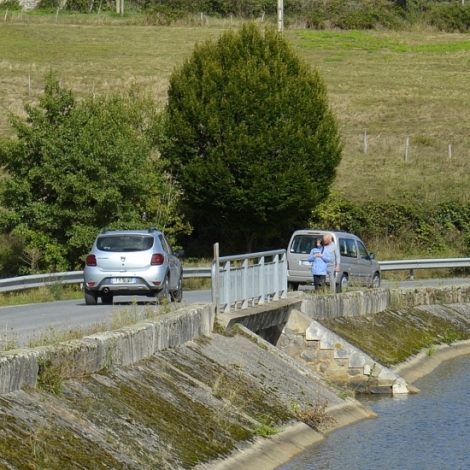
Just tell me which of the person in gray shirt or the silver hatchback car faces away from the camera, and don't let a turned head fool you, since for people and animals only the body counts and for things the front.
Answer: the silver hatchback car

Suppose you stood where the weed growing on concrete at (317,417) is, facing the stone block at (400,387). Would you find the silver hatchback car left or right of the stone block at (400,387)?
left

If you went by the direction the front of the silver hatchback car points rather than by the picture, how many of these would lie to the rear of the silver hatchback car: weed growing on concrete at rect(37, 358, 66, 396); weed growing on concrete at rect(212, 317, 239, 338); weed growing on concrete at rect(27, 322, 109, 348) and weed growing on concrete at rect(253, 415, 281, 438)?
4

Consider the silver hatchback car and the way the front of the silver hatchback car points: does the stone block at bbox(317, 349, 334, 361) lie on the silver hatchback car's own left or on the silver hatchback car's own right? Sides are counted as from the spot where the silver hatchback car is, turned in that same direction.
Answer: on the silver hatchback car's own right

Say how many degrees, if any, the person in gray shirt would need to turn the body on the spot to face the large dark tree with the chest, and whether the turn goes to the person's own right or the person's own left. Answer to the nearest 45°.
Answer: approximately 135° to the person's own right

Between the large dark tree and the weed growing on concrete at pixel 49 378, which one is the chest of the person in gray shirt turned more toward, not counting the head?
the weed growing on concrete

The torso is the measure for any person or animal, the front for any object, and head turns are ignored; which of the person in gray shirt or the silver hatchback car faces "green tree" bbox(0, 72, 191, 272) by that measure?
the silver hatchback car

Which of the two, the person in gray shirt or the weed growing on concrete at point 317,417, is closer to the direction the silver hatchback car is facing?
the person in gray shirt

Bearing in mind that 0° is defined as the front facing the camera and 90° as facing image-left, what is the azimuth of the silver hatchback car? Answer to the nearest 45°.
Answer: approximately 180°

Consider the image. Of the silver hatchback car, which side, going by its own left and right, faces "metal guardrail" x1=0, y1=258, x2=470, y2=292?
front

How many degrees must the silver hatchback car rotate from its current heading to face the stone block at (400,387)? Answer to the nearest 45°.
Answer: approximately 135° to its right

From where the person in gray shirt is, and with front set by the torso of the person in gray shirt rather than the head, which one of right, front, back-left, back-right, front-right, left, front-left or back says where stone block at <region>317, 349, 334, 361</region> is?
front-left

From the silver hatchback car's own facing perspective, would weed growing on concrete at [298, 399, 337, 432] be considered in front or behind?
behind

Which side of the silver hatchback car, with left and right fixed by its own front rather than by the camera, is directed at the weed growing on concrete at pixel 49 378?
back

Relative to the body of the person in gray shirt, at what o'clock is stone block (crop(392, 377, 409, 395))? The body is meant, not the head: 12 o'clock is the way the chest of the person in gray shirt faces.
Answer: The stone block is roughly at 10 o'clock from the person in gray shirt.

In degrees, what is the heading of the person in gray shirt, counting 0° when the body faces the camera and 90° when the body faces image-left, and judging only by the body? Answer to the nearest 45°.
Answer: approximately 45°

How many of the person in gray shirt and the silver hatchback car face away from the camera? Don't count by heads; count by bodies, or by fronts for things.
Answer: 1
